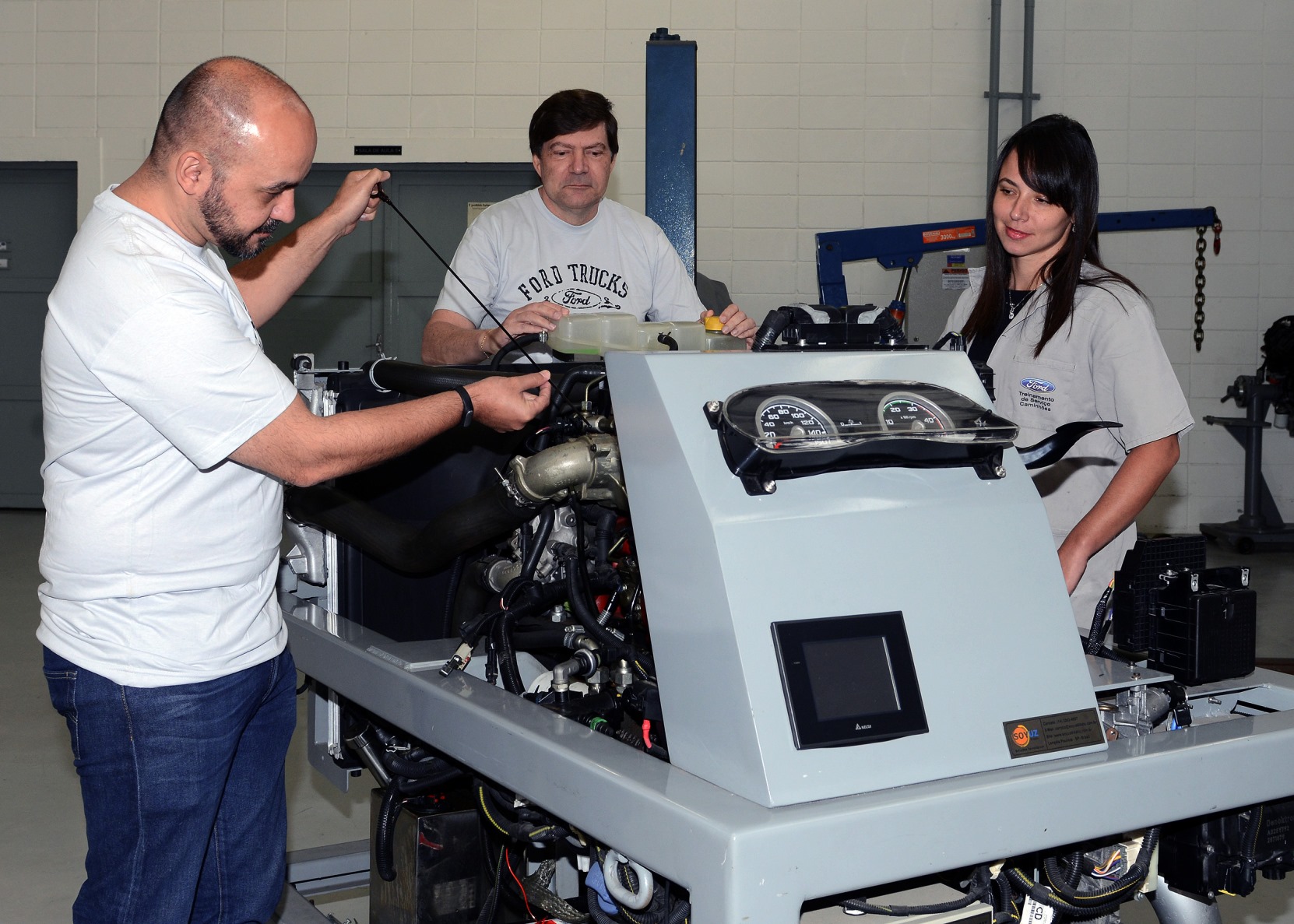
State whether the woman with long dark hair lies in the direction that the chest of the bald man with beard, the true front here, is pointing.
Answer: yes

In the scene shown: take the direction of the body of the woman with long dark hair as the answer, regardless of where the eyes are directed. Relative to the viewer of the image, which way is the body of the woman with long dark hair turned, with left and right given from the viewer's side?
facing the viewer and to the left of the viewer

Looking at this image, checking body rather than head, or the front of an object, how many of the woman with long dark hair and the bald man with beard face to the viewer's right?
1

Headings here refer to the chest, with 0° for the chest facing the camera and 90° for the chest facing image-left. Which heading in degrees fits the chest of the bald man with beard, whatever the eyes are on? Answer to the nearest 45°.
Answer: approximately 270°

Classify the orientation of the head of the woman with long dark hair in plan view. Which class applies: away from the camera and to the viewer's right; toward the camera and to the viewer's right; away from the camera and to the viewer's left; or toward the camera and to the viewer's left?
toward the camera and to the viewer's left

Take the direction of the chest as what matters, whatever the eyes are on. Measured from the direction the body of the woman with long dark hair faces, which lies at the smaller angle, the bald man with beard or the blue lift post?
the bald man with beard

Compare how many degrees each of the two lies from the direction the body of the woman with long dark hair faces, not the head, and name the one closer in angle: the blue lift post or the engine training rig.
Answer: the engine training rig

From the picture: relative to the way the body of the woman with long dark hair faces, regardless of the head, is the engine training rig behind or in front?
in front

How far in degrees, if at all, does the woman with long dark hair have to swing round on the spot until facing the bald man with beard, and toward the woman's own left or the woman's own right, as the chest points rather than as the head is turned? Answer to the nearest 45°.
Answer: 0° — they already face them

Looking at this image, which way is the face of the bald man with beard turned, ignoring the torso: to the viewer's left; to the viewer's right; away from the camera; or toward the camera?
to the viewer's right

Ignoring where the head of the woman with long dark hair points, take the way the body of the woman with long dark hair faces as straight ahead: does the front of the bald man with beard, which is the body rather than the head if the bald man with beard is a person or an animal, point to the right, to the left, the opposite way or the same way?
the opposite way

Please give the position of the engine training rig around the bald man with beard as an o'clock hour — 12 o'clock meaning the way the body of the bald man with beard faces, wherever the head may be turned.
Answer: The engine training rig is roughly at 1 o'clock from the bald man with beard.
